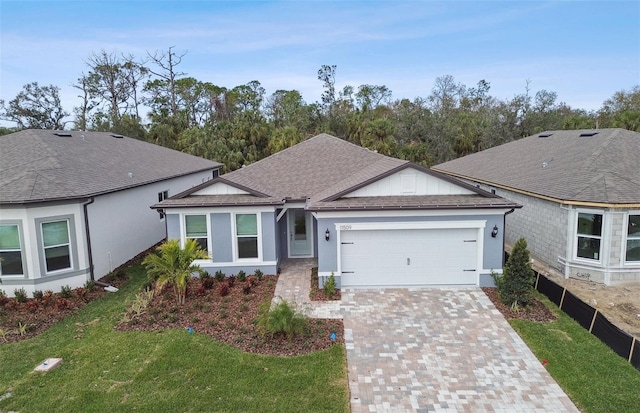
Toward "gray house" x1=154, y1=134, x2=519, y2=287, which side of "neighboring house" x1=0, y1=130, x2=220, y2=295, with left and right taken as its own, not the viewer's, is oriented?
left

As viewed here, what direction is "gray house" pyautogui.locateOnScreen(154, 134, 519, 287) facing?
toward the camera

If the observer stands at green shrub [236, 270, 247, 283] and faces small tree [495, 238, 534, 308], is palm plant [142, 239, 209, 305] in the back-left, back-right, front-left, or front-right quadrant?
back-right

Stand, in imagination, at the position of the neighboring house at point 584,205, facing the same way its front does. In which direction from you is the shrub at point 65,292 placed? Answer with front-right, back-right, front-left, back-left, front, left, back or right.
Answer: right

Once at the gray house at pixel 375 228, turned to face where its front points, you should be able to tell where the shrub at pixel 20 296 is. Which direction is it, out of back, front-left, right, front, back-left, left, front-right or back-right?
right

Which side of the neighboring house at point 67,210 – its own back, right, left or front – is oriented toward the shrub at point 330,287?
left

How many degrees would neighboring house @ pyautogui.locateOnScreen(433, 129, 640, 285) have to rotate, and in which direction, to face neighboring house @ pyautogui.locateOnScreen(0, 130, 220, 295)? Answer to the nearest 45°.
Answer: approximately 90° to its right

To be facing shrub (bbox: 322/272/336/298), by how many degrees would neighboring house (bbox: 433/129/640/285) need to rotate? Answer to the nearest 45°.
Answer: approximately 90° to its right

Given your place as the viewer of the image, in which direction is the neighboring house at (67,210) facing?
facing the viewer and to the left of the viewer

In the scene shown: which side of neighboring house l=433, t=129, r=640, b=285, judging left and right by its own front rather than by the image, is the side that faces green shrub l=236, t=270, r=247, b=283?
right

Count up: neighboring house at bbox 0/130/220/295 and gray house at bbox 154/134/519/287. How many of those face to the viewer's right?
0

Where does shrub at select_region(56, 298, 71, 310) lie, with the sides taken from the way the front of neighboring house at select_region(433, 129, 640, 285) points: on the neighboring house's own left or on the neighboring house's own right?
on the neighboring house's own right

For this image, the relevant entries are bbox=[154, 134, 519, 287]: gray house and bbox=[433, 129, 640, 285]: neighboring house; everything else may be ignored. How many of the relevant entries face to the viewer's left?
0

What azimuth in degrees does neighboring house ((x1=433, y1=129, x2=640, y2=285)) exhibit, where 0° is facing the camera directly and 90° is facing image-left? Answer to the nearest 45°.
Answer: approximately 315°
